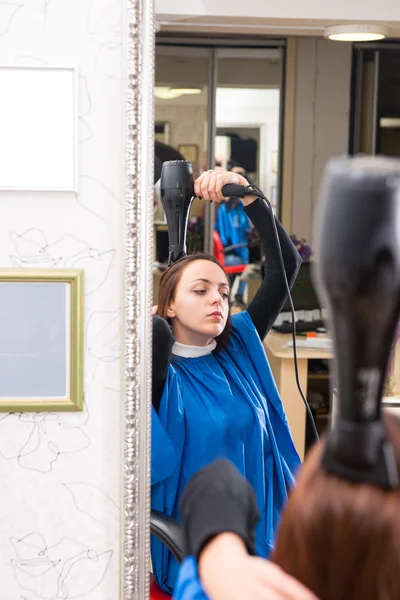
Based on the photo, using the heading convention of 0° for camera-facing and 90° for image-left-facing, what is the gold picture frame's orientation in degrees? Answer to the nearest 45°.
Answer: approximately 0°
